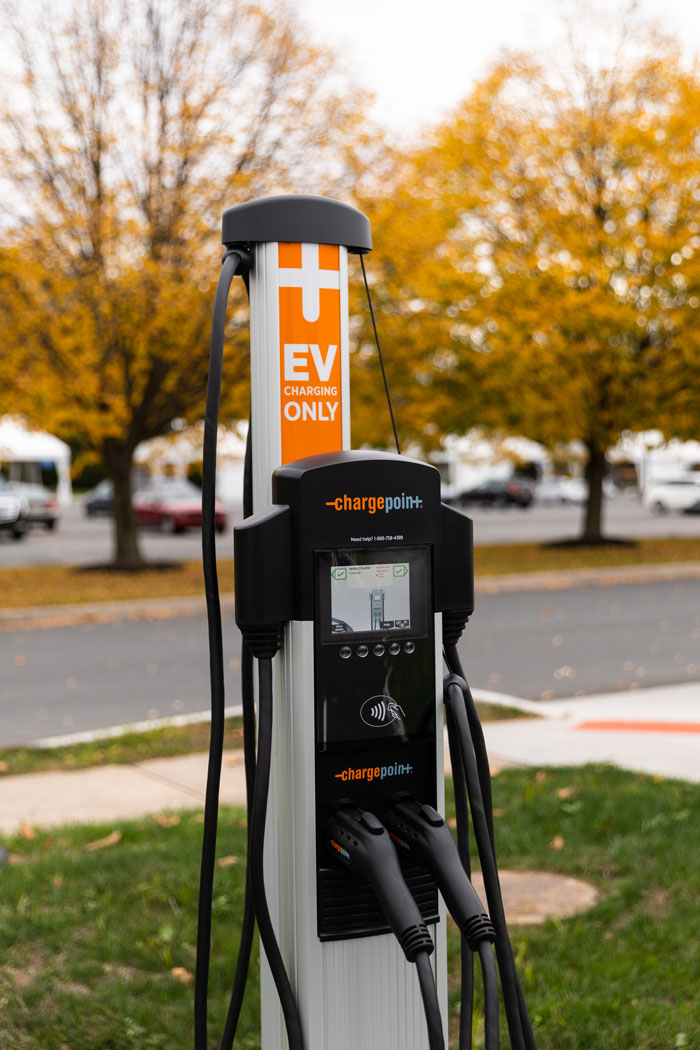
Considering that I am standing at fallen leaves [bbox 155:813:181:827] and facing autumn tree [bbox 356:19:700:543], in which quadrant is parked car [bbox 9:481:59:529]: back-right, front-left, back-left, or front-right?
front-left

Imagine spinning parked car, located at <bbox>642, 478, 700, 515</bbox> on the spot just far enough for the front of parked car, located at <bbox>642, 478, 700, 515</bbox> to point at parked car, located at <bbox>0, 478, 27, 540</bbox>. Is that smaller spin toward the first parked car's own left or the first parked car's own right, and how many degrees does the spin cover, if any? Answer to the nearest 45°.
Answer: approximately 45° to the first parked car's own left

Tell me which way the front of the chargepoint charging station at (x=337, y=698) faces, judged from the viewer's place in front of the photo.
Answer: facing the viewer and to the right of the viewer

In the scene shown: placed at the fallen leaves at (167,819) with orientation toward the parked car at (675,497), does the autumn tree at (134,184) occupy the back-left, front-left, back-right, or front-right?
front-left

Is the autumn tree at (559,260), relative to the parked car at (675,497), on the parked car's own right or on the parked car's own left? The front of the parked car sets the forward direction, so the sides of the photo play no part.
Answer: on the parked car's own left

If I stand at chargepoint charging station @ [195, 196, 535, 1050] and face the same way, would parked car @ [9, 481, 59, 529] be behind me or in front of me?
behind

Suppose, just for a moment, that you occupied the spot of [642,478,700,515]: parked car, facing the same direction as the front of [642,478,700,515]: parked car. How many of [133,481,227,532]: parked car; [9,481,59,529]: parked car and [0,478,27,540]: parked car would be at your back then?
0

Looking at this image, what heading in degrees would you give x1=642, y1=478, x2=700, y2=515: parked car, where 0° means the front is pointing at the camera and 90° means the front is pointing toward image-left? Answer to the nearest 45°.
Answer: approximately 90°

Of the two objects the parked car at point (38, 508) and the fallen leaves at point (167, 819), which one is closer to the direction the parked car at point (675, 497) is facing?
the parked car

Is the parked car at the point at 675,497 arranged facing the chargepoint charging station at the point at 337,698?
no

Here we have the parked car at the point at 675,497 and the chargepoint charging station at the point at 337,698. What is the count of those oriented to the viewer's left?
1

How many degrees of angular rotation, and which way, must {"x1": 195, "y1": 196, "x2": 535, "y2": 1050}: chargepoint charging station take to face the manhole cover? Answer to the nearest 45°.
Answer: approximately 135° to its left

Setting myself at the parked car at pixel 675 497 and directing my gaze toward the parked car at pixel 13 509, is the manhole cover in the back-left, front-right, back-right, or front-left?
front-left

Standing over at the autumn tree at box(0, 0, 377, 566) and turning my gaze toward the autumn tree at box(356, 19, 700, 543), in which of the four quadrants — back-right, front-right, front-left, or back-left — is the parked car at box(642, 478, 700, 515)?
front-left

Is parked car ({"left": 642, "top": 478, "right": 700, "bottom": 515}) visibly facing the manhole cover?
no
